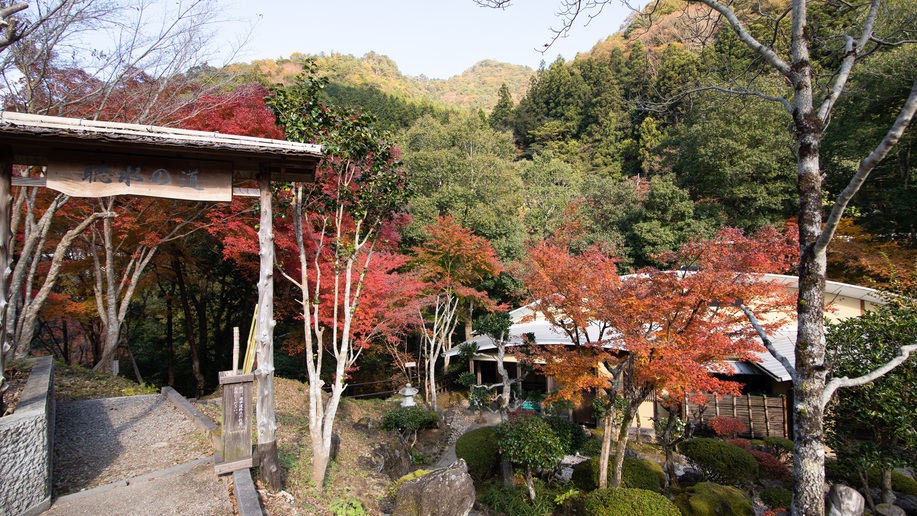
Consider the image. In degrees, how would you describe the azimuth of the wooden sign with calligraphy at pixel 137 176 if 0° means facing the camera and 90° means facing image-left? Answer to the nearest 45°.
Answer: approximately 0°

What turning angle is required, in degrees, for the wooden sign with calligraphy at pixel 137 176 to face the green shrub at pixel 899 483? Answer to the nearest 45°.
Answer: approximately 90° to its left

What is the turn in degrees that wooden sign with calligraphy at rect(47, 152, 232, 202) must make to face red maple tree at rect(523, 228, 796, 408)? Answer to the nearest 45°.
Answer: approximately 90° to its left

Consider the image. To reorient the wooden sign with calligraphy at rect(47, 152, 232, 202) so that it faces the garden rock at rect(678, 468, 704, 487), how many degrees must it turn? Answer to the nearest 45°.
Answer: approximately 90° to its left

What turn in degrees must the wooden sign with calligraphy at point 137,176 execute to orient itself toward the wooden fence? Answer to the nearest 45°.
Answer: approximately 90° to its left

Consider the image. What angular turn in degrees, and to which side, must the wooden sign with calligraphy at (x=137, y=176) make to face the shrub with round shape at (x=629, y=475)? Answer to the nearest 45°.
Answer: approximately 90° to its left

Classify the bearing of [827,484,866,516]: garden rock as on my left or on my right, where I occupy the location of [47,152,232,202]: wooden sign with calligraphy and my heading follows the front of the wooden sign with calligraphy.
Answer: on my left

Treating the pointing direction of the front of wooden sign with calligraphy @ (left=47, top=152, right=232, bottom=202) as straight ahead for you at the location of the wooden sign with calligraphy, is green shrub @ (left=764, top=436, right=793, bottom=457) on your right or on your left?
on your left
